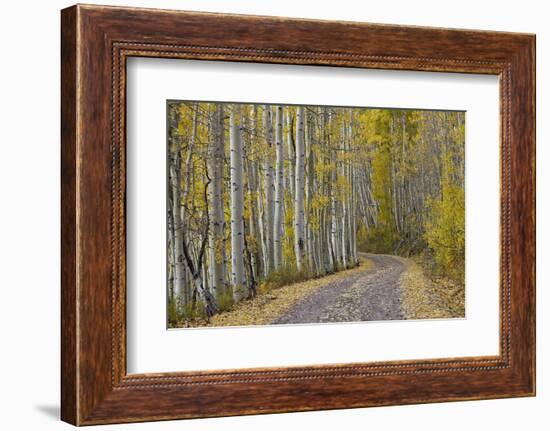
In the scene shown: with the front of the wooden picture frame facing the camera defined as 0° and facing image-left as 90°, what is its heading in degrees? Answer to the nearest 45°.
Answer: approximately 315°
